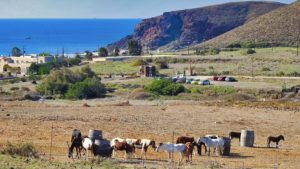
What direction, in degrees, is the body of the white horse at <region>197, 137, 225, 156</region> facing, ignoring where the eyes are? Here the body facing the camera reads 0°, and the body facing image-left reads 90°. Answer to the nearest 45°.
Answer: approximately 90°

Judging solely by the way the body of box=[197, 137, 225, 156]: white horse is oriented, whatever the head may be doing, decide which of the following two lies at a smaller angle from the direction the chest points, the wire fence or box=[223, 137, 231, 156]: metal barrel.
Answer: the wire fence

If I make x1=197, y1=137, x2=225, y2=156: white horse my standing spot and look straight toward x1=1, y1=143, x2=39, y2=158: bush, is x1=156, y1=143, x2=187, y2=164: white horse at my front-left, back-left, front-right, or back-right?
front-left

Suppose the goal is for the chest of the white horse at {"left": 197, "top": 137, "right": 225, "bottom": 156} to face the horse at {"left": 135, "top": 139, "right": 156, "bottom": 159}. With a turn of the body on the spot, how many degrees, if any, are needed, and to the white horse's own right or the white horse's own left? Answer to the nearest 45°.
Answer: approximately 45° to the white horse's own left

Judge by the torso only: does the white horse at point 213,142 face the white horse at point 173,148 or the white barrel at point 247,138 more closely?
the white horse
